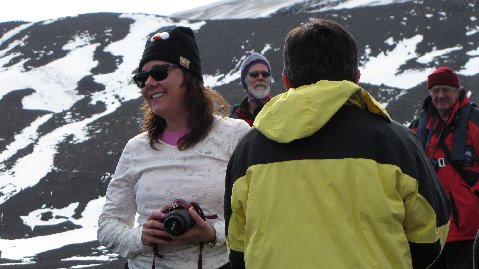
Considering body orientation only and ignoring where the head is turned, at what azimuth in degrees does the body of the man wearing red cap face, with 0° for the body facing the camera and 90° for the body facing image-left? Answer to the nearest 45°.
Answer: approximately 45°

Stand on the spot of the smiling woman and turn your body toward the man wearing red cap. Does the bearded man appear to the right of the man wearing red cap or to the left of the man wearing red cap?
left

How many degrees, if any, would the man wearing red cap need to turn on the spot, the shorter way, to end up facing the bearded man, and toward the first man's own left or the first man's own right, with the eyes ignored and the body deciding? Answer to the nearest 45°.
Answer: approximately 45° to the first man's own right

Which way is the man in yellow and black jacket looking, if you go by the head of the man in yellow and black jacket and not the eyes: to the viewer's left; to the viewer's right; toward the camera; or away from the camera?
away from the camera

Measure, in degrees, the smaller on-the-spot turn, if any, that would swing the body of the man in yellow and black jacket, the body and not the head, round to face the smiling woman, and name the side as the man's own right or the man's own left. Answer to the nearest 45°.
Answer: approximately 45° to the man's own left

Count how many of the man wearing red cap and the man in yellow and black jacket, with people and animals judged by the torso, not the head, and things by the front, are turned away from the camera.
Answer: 1

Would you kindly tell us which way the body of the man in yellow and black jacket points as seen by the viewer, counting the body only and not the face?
away from the camera

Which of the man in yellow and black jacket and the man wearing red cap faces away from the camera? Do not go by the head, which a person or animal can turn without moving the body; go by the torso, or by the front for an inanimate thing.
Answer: the man in yellow and black jacket
